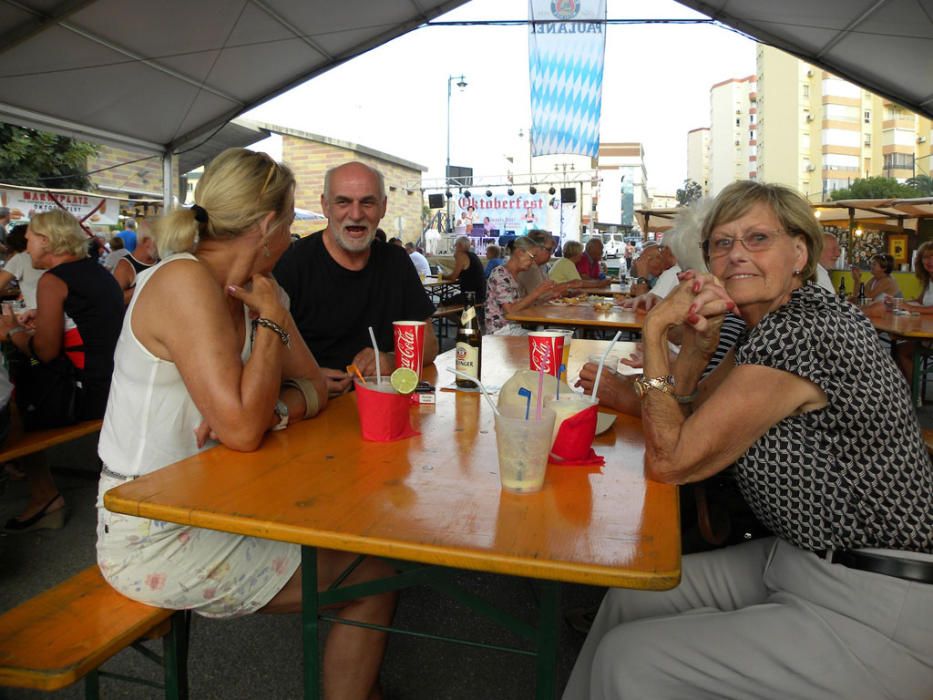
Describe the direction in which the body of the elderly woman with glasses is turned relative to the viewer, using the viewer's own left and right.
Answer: facing to the left of the viewer

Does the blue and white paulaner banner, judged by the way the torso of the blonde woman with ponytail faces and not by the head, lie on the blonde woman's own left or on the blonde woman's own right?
on the blonde woman's own left

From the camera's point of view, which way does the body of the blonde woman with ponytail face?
to the viewer's right

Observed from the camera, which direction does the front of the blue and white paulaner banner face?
facing away from the viewer
